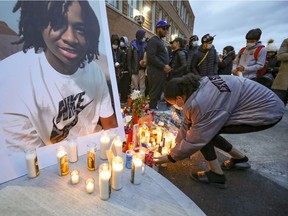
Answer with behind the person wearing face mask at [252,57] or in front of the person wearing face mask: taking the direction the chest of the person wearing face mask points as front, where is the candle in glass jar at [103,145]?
in front

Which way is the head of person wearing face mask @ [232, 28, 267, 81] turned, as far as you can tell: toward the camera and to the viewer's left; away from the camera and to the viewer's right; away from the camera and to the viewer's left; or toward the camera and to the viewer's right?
toward the camera and to the viewer's left

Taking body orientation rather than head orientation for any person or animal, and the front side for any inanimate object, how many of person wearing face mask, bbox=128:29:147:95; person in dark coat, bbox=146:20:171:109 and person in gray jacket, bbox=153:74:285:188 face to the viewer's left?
1

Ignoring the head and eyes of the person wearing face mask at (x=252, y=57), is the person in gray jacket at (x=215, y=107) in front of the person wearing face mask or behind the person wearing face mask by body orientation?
in front

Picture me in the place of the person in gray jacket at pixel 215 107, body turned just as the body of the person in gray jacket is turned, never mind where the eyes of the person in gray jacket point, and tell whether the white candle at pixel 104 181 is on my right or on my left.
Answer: on my left

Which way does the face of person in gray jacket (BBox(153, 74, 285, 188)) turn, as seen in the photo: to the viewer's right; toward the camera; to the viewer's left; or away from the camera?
to the viewer's left

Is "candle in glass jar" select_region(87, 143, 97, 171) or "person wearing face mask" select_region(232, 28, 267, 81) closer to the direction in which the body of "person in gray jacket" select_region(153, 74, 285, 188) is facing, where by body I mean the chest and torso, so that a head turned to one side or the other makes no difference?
the candle in glass jar

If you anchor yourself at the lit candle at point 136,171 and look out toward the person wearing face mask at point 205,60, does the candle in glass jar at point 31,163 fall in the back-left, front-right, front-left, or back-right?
back-left

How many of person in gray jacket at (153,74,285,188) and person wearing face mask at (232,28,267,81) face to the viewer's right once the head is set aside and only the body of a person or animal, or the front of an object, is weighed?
0

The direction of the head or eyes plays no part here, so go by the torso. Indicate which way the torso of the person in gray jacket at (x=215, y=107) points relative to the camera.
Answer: to the viewer's left

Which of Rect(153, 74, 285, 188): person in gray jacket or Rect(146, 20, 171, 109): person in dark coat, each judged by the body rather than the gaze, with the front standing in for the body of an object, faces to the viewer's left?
the person in gray jacket

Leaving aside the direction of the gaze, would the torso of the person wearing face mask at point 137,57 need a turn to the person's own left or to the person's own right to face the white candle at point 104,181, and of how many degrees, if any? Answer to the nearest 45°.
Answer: approximately 45° to the person's own right
